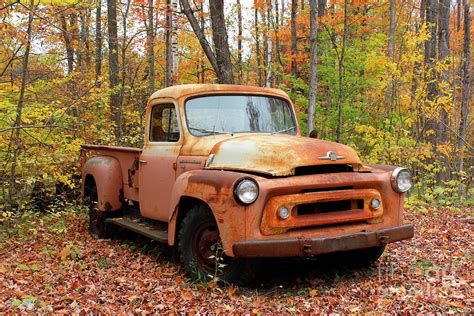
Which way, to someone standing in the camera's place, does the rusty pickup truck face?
facing the viewer and to the right of the viewer
